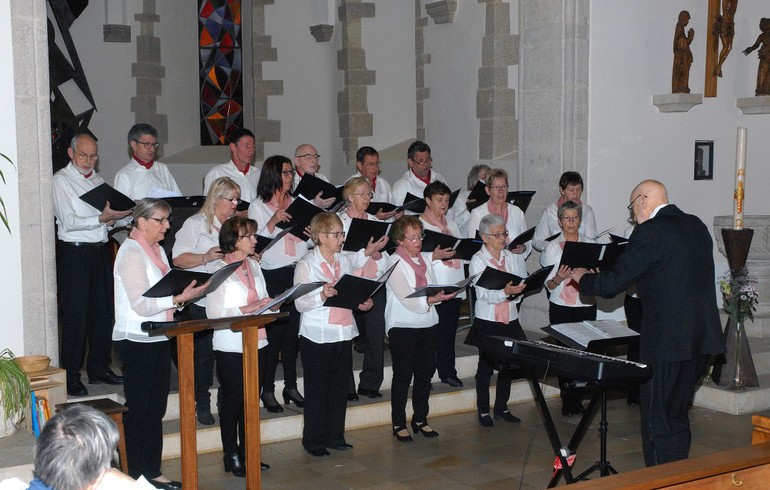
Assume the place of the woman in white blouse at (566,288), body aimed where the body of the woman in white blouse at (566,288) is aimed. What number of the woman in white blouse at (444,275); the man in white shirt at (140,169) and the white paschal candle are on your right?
2

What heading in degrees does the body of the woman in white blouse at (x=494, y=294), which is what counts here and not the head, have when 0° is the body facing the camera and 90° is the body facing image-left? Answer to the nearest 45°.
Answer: approximately 315°

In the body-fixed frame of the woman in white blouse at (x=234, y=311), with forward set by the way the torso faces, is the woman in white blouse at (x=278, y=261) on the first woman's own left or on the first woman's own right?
on the first woman's own left

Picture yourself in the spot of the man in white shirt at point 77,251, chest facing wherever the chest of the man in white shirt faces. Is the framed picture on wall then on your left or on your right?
on your left

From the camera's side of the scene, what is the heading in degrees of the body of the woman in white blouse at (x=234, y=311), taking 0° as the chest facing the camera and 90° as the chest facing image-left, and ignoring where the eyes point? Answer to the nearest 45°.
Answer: approximately 315°

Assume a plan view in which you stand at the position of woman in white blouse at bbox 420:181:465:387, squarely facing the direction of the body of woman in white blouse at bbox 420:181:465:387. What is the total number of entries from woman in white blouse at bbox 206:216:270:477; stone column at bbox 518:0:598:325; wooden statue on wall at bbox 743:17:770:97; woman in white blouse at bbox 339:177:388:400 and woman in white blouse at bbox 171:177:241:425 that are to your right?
3

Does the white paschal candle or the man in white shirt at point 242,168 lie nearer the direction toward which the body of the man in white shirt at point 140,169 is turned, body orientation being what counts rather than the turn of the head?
the white paschal candle
